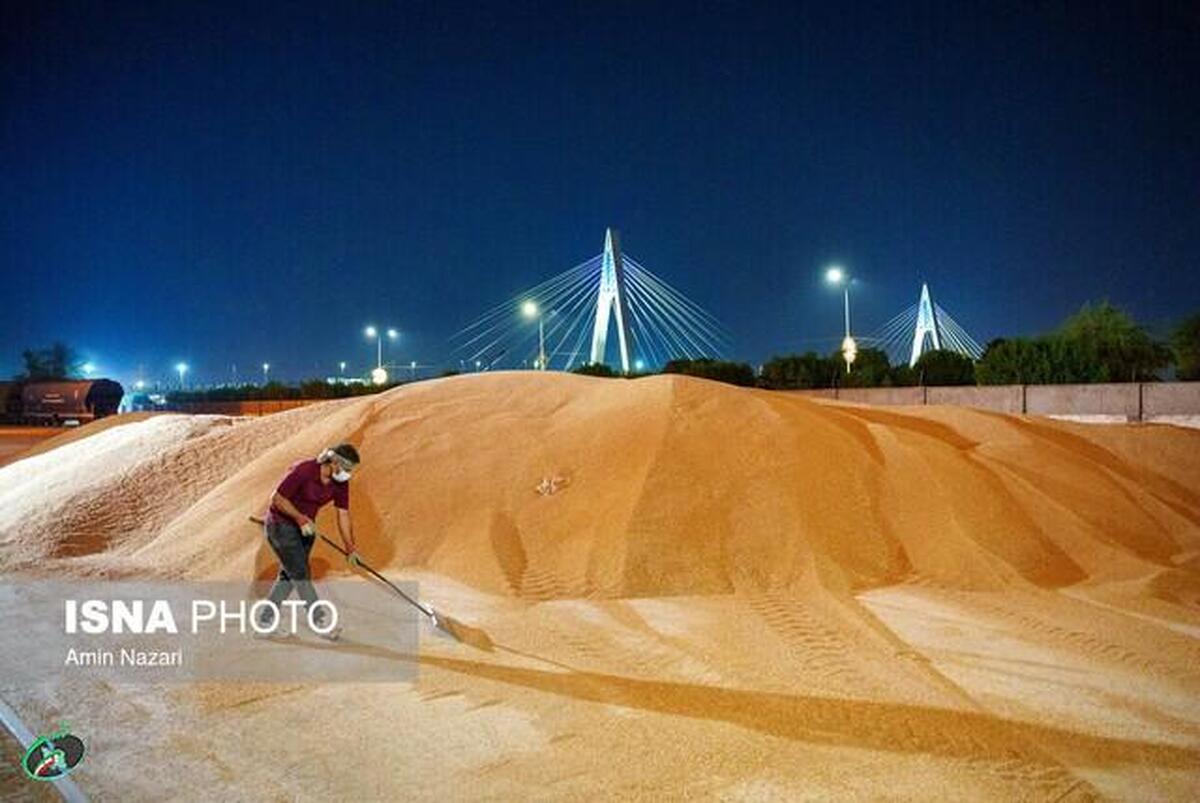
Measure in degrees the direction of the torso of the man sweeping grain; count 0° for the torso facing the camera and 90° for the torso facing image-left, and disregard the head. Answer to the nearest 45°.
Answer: approximately 315°

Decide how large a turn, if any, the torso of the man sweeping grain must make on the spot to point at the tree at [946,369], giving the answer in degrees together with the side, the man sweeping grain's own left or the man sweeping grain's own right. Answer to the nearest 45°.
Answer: approximately 90° to the man sweeping grain's own left

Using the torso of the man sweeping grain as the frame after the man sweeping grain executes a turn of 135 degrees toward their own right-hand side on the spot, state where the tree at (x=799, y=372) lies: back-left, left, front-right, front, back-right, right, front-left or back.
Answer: back-right

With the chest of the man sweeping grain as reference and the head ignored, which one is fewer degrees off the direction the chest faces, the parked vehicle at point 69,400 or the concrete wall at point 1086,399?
the concrete wall

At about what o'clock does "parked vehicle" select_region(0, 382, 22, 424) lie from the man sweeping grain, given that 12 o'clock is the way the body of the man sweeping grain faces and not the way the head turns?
The parked vehicle is roughly at 7 o'clock from the man sweeping grain.

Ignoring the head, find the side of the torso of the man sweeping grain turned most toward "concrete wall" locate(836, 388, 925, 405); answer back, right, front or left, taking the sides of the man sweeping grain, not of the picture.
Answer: left

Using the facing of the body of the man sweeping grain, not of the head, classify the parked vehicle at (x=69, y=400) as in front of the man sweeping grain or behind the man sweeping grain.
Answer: behind

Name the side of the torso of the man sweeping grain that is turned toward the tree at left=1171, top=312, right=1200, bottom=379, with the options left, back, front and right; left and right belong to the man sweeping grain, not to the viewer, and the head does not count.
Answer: left

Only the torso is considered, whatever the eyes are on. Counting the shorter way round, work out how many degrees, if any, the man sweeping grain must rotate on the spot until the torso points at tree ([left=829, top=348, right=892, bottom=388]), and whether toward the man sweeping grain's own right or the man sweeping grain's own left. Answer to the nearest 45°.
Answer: approximately 90° to the man sweeping grain's own left

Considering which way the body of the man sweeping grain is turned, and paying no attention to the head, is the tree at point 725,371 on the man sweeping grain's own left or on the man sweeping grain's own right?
on the man sweeping grain's own left

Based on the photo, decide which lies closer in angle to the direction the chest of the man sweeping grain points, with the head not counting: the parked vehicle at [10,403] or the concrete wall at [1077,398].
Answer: the concrete wall
